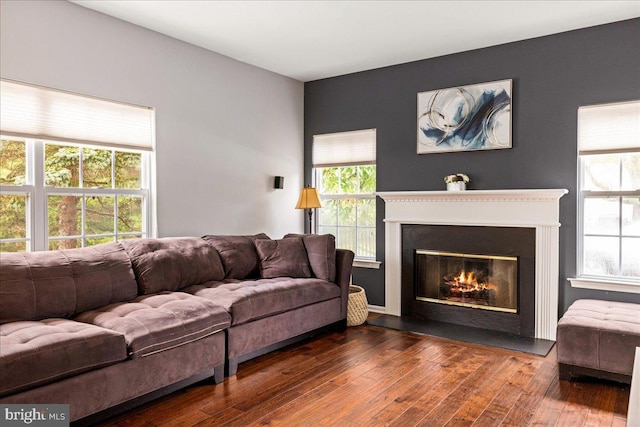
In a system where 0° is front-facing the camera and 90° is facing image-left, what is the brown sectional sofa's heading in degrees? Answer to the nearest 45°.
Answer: approximately 315°

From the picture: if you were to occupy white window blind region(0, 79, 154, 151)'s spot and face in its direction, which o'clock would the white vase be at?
The white vase is roughly at 11 o'clock from the white window blind.

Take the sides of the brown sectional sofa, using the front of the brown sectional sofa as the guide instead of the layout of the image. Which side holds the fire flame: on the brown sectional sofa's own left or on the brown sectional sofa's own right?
on the brown sectional sofa's own left

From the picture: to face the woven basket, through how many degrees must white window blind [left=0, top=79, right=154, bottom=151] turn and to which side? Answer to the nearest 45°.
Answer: approximately 45° to its left

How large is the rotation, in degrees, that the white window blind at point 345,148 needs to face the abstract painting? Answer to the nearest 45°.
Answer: approximately 90° to its left

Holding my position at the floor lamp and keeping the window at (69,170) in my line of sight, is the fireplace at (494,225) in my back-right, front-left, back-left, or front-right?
back-left

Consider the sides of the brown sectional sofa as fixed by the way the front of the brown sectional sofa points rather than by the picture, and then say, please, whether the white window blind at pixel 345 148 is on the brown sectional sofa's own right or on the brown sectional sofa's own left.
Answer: on the brown sectional sofa's own left
